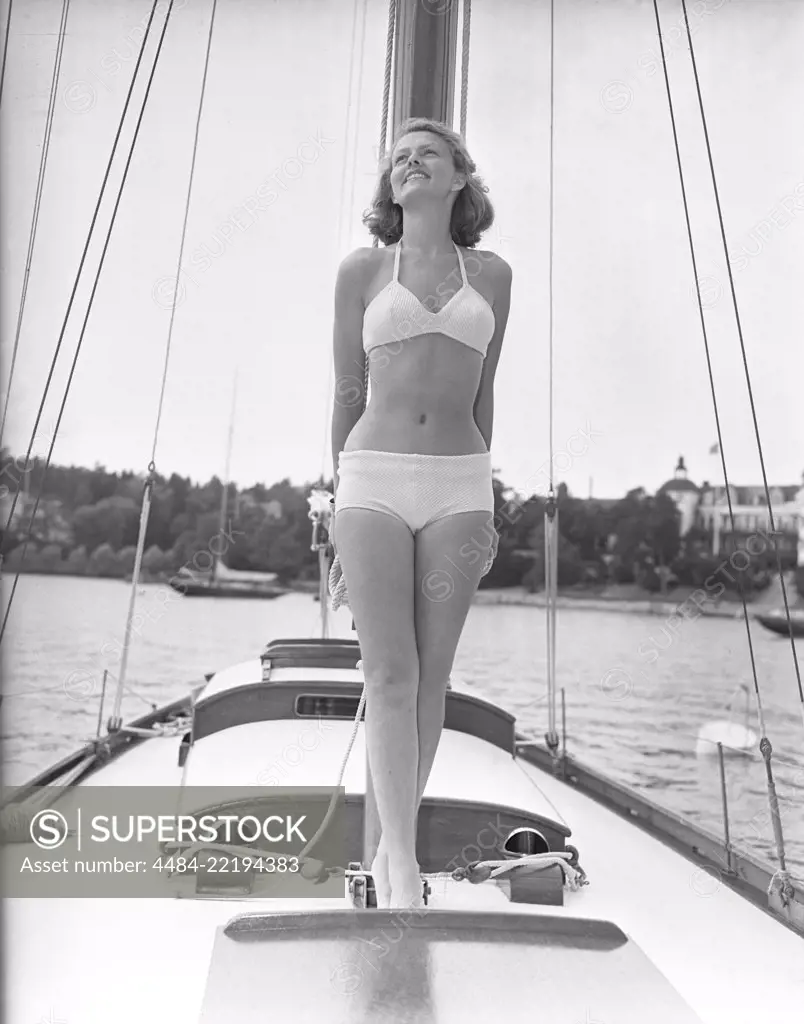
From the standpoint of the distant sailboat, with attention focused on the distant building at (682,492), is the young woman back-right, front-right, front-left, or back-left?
back-right

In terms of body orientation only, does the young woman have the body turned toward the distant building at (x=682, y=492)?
no

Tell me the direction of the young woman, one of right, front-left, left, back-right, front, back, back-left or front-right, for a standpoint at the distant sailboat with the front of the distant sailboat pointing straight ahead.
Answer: left

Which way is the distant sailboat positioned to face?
to the viewer's left

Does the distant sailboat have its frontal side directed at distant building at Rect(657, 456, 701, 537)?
no

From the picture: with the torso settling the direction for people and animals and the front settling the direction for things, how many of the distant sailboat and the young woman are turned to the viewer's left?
1

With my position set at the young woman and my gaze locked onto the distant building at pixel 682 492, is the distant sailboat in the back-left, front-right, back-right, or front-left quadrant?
front-left

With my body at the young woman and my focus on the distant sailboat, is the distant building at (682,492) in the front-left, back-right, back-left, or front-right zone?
front-right

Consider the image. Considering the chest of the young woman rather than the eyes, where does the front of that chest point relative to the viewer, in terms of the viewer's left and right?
facing the viewer

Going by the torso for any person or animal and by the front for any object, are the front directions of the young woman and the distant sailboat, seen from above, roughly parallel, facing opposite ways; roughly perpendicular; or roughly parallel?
roughly perpendicular

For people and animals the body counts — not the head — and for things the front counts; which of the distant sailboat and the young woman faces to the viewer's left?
the distant sailboat

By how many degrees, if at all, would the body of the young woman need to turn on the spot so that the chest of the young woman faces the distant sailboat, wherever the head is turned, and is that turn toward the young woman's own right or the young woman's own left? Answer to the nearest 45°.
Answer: approximately 180°
